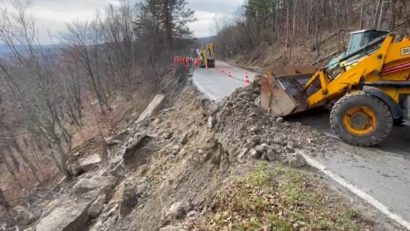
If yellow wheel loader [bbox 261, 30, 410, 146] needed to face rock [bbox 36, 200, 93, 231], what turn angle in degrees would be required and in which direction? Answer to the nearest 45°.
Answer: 0° — it already faces it

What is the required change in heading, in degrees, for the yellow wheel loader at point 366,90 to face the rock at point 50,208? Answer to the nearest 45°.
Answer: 0° — it already faces it

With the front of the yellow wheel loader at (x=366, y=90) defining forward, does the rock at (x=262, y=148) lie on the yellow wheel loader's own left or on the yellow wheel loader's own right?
on the yellow wheel loader's own left

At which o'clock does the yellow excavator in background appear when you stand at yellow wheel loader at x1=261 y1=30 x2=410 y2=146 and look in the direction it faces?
The yellow excavator in background is roughly at 2 o'clock from the yellow wheel loader.

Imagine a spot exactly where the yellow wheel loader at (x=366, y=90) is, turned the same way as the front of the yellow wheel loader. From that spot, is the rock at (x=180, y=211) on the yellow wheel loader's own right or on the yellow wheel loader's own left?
on the yellow wheel loader's own left

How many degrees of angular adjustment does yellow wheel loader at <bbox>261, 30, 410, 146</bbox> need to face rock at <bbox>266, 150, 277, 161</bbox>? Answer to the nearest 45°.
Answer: approximately 45° to its left

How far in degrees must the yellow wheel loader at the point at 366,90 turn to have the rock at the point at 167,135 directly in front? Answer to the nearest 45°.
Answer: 0° — it already faces it

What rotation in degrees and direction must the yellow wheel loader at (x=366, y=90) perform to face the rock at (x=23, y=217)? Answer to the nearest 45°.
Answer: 0° — it already faces it

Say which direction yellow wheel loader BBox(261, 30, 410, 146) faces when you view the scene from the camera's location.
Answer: facing to the left of the viewer

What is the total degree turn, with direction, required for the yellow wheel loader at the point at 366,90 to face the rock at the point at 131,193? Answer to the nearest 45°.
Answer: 0° — it already faces it

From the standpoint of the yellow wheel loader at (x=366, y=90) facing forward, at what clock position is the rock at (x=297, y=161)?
The rock is roughly at 10 o'clock from the yellow wheel loader.
